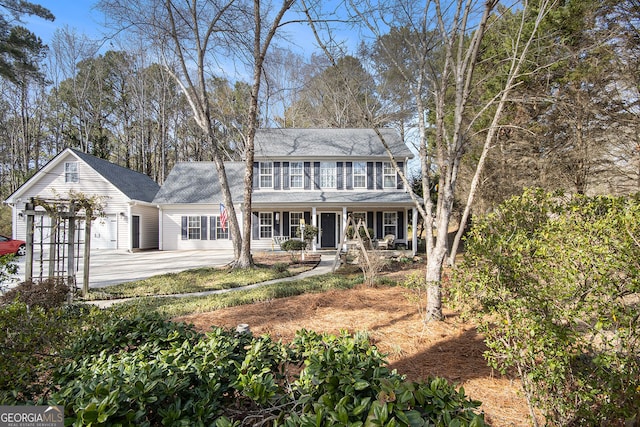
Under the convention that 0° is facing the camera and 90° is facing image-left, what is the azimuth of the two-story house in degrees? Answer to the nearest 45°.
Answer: approximately 0°

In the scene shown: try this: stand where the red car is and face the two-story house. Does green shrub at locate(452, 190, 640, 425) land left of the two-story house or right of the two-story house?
right

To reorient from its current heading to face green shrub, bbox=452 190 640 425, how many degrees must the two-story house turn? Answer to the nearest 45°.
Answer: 0° — it already faces it

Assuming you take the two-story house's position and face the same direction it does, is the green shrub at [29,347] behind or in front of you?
in front

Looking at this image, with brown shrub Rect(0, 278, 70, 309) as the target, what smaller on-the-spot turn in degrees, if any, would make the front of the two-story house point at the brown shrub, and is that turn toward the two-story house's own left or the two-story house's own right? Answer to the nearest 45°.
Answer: approximately 45° to the two-story house's own right

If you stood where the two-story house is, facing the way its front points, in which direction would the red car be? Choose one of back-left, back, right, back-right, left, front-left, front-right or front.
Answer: right

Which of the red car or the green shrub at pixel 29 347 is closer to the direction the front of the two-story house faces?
the green shrub
